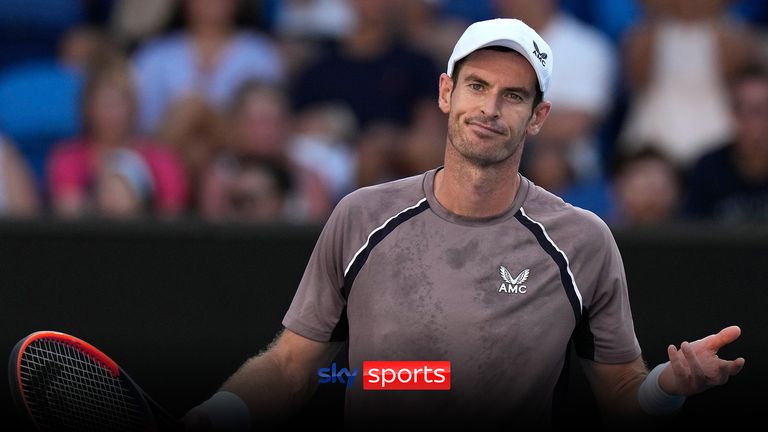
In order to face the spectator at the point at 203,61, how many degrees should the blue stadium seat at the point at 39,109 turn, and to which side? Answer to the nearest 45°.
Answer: approximately 90° to its left

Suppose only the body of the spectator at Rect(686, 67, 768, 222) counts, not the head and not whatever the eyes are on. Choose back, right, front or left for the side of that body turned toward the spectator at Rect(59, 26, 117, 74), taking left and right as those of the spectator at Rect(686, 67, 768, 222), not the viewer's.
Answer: right

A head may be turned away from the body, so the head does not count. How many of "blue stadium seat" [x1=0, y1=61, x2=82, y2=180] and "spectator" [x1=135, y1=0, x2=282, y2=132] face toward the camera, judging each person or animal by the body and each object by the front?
2

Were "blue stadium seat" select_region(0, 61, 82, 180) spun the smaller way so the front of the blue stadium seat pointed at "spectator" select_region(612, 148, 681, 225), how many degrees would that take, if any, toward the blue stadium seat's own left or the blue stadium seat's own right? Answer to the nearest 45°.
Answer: approximately 45° to the blue stadium seat's own left
